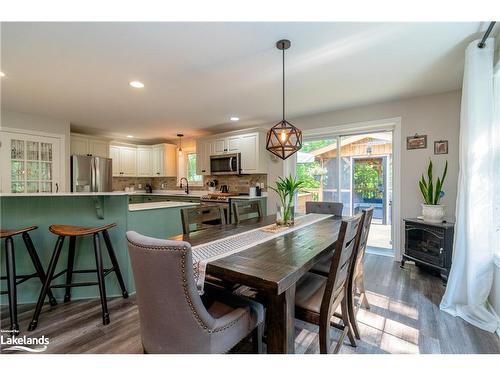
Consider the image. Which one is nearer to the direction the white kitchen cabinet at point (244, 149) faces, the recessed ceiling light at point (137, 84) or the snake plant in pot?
the recessed ceiling light

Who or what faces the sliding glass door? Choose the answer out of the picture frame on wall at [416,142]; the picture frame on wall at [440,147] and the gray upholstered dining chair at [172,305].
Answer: the gray upholstered dining chair

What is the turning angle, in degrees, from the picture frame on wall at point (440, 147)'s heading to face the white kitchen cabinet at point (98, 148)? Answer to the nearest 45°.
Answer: approximately 90° to its right

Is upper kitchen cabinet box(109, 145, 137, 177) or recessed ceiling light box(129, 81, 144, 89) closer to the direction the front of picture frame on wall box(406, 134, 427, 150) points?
the recessed ceiling light

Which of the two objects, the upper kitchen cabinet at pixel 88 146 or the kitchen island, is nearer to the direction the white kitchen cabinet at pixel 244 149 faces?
the kitchen island

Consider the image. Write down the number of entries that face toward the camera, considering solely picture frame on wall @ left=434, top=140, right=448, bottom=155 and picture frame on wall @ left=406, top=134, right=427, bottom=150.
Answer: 2

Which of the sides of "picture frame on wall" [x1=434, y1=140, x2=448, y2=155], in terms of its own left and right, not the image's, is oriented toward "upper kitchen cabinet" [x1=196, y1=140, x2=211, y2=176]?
right

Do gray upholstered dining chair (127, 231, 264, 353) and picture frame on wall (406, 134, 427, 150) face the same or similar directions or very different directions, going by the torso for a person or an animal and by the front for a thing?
very different directions
